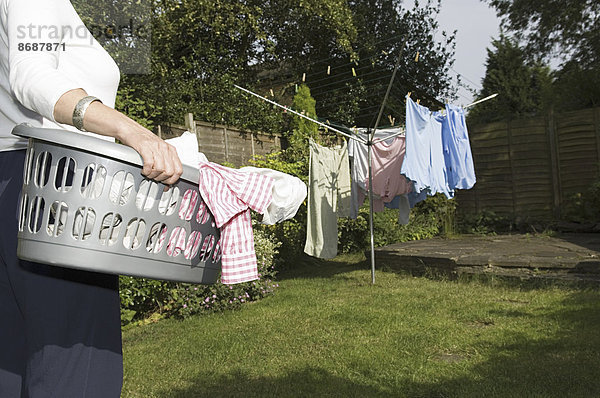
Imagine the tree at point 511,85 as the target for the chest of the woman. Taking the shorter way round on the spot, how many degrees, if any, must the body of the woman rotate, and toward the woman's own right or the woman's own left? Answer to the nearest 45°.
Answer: approximately 90° to the woman's own left

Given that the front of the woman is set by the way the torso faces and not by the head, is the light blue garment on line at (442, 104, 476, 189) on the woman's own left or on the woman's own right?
on the woman's own left

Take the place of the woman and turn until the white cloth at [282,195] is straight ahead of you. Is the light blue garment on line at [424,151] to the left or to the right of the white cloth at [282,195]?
left

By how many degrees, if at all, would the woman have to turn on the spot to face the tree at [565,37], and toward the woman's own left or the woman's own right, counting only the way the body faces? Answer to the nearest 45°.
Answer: approximately 90° to the woman's own left

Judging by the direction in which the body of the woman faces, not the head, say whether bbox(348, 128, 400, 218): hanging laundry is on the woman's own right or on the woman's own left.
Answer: on the woman's own left

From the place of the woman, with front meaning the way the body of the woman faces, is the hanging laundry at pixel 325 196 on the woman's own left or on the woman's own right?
on the woman's own left

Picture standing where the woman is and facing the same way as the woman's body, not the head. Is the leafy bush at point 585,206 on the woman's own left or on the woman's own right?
on the woman's own left

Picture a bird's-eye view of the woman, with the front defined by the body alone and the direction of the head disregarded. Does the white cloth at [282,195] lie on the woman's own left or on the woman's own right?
on the woman's own left

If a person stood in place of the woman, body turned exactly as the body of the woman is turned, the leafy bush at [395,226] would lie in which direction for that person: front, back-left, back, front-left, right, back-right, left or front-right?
left
